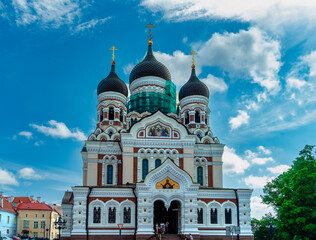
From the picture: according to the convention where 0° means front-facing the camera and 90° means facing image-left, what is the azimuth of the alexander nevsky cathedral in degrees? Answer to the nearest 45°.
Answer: approximately 0°
